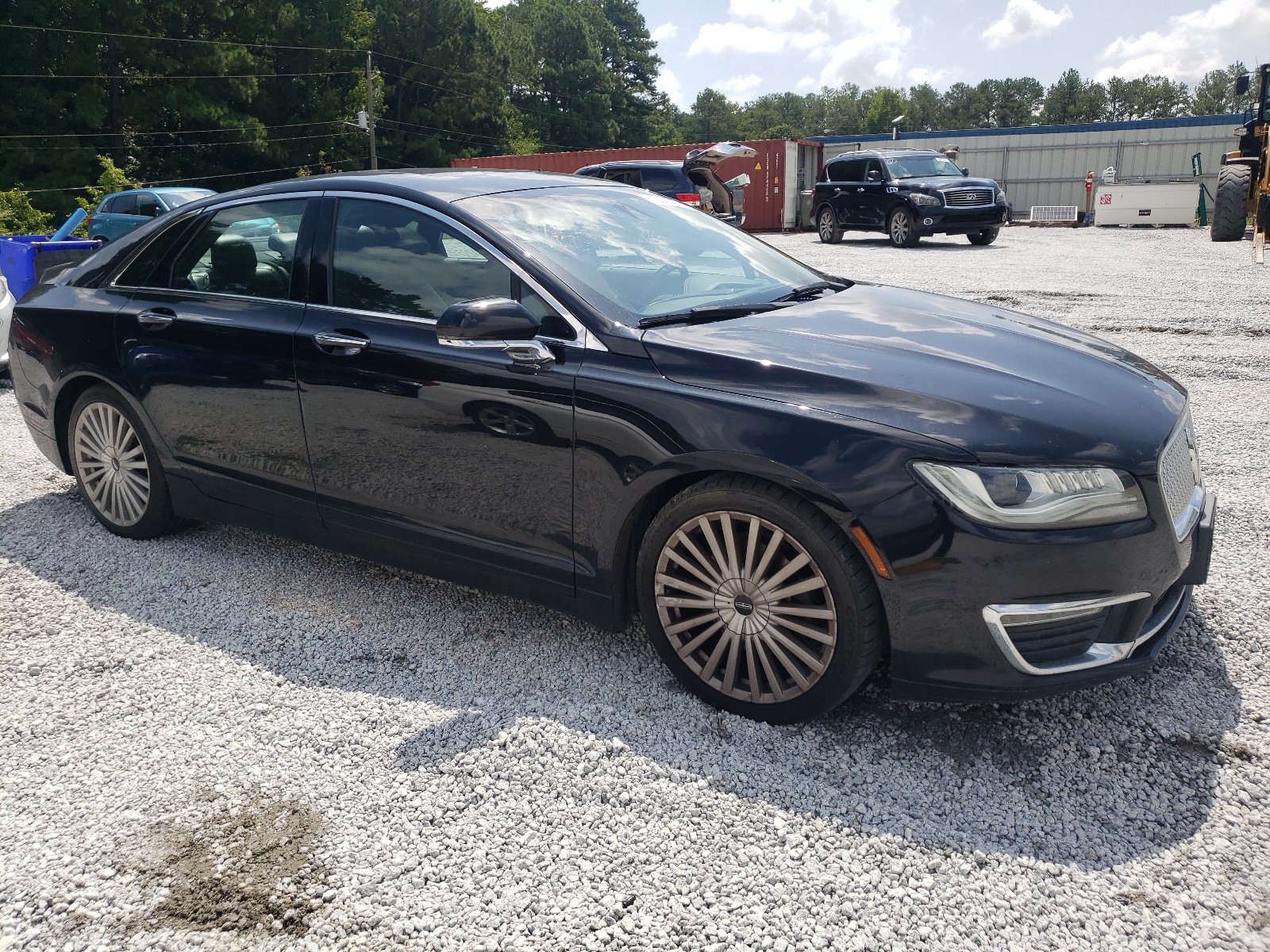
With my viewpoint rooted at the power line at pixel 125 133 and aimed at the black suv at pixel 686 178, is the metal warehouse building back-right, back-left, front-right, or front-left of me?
front-left

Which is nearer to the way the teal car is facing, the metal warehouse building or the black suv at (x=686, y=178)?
the black suv

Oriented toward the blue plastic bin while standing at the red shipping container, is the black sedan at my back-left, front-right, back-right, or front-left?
front-left

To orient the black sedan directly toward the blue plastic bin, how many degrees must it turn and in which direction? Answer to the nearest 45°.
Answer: approximately 180°

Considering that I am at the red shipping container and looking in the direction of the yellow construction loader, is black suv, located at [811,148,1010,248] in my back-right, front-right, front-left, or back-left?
front-right

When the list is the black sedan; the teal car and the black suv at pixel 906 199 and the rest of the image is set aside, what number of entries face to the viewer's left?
0

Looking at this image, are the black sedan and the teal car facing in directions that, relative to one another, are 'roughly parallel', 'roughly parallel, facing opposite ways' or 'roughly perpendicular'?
roughly parallel

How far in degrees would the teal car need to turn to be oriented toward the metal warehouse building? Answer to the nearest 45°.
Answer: approximately 45° to its left

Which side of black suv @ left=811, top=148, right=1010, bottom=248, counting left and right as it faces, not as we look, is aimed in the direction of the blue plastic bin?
right

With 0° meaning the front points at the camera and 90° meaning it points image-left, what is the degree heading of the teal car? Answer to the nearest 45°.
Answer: approximately 315°

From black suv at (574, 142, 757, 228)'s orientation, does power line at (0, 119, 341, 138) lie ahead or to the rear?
ahead

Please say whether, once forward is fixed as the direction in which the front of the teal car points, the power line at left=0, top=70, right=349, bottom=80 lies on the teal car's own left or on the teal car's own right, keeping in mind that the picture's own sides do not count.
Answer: on the teal car's own left

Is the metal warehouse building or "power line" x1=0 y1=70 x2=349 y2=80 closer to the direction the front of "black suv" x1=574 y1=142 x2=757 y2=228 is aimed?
the power line

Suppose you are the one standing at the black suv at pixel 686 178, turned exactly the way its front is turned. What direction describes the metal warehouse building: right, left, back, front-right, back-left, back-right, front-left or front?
right

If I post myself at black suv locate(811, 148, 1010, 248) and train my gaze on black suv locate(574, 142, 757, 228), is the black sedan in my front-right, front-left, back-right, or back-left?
front-left
